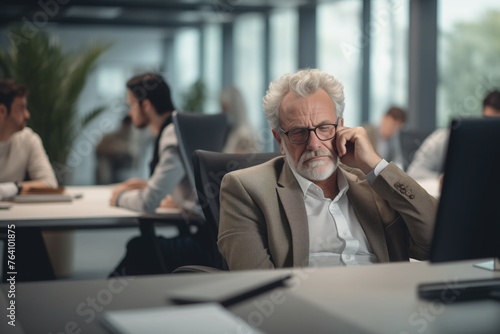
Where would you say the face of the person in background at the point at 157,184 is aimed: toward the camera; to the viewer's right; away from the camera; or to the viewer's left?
to the viewer's left

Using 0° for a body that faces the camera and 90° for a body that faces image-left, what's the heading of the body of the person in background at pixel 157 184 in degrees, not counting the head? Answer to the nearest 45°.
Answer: approximately 90°

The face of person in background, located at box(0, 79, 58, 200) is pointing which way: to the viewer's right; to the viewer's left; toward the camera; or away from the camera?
to the viewer's right

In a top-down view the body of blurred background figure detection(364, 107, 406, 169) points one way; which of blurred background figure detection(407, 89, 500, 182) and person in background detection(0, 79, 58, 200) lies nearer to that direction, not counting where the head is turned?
the person in background

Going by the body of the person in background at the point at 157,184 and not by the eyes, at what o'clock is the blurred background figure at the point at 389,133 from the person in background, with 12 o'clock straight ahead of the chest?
The blurred background figure is roughly at 4 o'clock from the person in background.

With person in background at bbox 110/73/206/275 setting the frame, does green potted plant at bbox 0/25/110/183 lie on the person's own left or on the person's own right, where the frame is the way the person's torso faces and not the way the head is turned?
on the person's own right

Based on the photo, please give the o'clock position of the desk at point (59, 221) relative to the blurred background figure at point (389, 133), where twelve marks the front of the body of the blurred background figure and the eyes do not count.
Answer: The desk is roughly at 1 o'clock from the blurred background figure.

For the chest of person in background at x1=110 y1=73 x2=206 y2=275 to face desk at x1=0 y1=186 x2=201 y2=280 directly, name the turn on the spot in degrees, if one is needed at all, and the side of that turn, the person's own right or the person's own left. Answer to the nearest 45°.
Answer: approximately 45° to the person's own left

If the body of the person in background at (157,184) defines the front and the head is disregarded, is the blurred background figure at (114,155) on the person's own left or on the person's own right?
on the person's own right

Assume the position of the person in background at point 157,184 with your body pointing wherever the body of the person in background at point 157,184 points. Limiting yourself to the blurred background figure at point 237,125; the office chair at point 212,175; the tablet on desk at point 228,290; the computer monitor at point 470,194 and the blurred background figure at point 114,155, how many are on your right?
2
